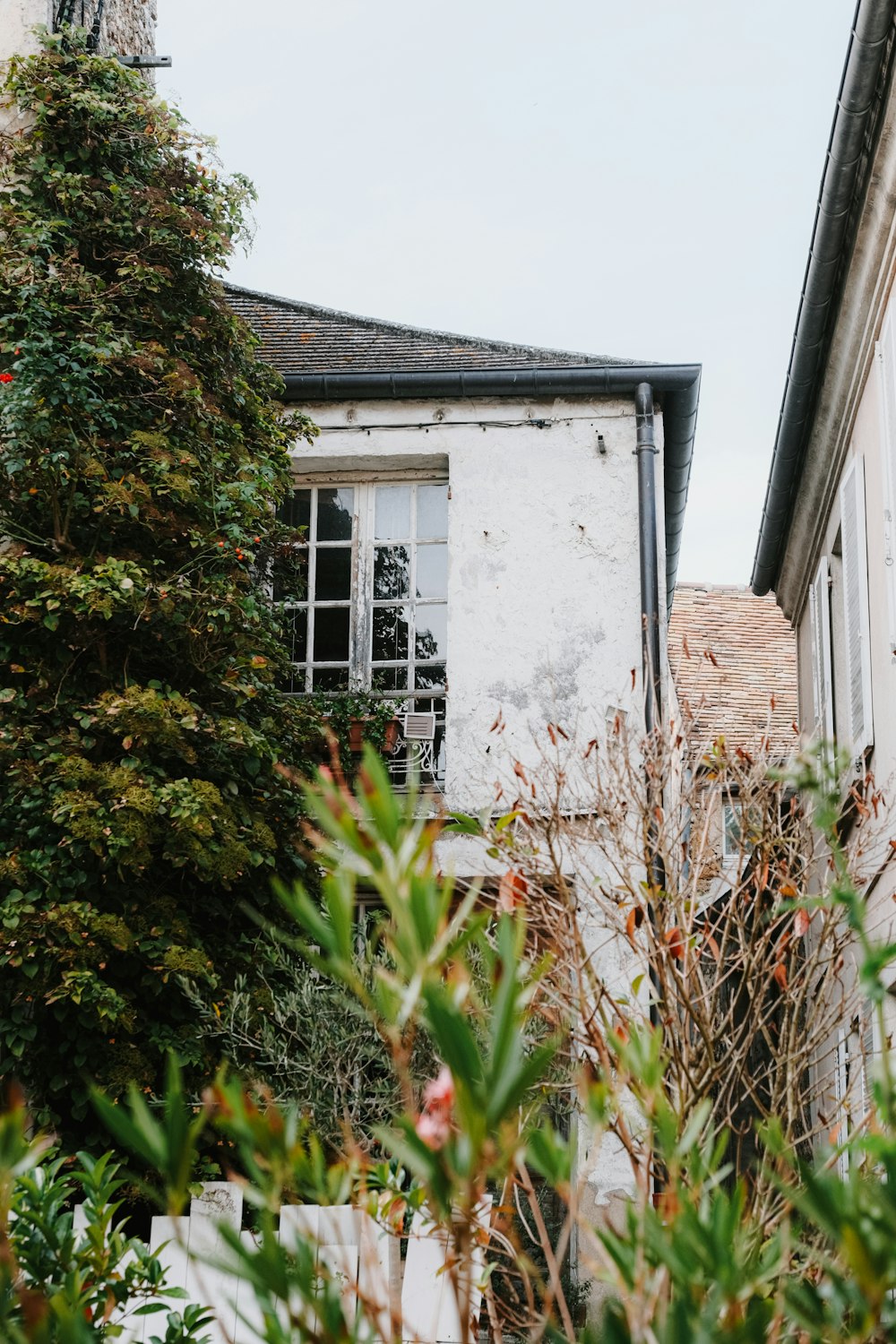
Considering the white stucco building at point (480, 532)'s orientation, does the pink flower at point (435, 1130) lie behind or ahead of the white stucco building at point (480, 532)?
ahead

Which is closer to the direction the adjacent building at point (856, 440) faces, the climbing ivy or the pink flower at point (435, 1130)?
the climbing ivy

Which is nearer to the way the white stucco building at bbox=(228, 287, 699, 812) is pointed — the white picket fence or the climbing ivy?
the white picket fence

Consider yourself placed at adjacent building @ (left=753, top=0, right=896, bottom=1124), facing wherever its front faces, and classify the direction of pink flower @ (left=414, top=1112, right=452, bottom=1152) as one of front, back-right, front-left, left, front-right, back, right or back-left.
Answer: left

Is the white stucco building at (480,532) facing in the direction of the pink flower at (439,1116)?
yes

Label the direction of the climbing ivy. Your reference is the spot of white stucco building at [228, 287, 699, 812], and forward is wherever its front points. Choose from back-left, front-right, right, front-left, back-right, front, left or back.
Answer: front-right

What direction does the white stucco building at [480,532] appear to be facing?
toward the camera

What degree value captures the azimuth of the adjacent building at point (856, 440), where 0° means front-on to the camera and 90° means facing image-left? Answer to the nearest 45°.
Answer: approximately 90°

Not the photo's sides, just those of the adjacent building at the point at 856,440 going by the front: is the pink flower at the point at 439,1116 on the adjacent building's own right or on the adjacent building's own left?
on the adjacent building's own left

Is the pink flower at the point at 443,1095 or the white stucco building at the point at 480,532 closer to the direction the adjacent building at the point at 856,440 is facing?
the white stucco building

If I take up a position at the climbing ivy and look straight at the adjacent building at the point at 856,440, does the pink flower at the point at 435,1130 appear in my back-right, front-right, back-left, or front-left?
front-right

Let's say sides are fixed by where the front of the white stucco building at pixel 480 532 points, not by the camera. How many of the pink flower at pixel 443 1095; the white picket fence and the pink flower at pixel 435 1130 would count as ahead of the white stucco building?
3

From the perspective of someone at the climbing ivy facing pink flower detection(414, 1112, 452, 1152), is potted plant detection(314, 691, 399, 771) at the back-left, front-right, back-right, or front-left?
back-left

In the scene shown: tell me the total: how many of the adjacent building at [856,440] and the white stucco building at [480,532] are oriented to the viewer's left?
1

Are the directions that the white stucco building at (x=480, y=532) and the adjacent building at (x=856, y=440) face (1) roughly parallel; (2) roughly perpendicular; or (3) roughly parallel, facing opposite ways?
roughly perpendicular
